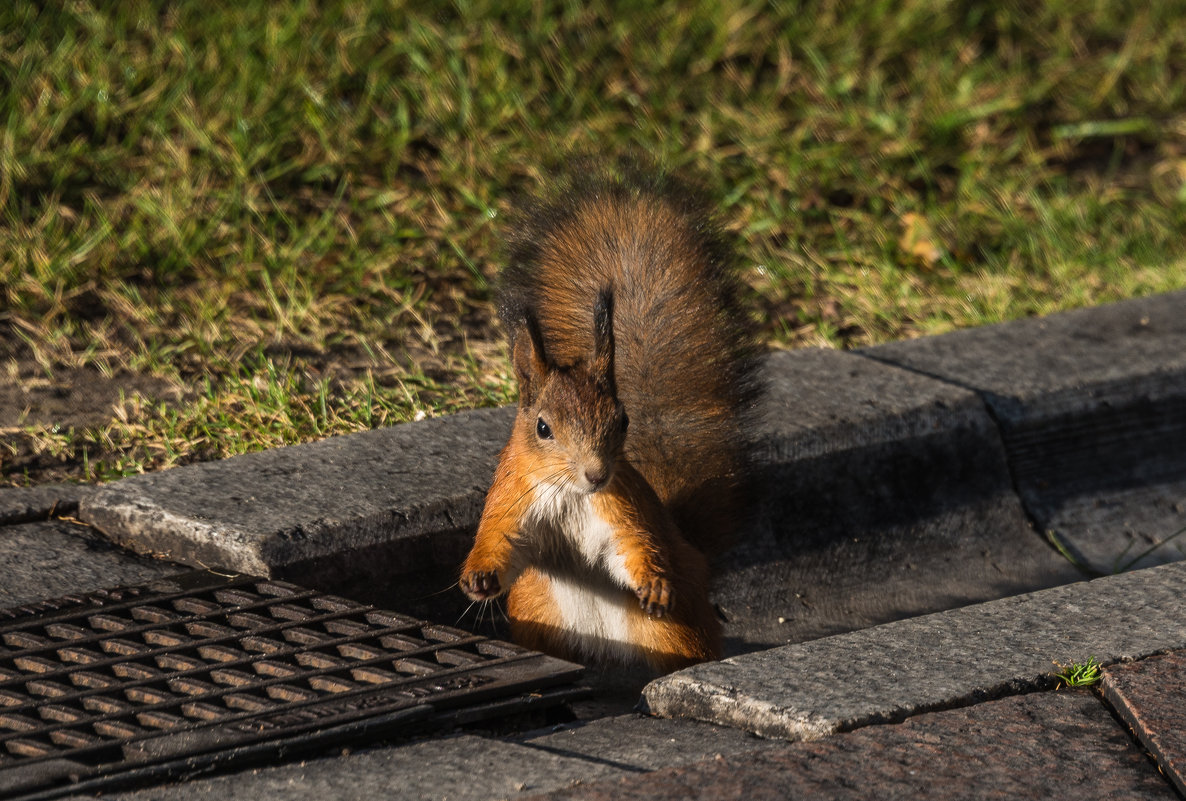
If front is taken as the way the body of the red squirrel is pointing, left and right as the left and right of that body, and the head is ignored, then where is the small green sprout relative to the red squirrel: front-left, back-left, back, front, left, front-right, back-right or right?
front-left

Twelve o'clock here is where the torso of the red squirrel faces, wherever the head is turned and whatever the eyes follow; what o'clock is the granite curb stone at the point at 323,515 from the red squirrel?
The granite curb stone is roughly at 3 o'clock from the red squirrel.

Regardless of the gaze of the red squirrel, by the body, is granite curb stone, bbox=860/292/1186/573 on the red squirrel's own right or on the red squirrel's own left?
on the red squirrel's own left

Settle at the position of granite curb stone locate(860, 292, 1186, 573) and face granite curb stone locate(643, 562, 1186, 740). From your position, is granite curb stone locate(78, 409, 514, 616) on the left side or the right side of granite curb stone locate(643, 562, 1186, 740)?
right

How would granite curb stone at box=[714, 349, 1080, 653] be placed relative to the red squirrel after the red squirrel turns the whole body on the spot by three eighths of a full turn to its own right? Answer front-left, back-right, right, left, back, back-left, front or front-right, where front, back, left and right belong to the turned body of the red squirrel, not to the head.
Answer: right

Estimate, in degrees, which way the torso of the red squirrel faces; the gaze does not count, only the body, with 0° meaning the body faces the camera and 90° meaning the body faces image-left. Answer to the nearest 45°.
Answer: approximately 0°

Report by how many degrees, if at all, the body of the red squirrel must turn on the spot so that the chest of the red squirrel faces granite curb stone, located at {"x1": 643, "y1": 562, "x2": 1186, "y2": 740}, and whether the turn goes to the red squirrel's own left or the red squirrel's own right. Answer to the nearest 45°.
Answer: approximately 45° to the red squirrel's own left
